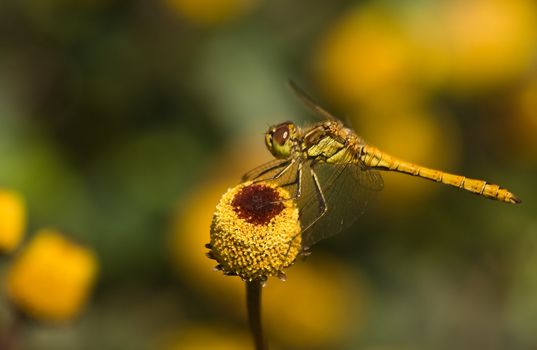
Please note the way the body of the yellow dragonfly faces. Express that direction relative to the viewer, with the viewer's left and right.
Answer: facing to the left of the viewer

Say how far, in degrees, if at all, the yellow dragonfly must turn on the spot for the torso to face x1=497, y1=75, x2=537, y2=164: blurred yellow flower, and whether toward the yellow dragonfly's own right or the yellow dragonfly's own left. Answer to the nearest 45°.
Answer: approximately 135° to the yellow dragonfly's own right

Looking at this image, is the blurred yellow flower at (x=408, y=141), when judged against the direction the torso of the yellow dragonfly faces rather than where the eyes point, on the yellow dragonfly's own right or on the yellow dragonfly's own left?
on the yellow dragonfly's own right
